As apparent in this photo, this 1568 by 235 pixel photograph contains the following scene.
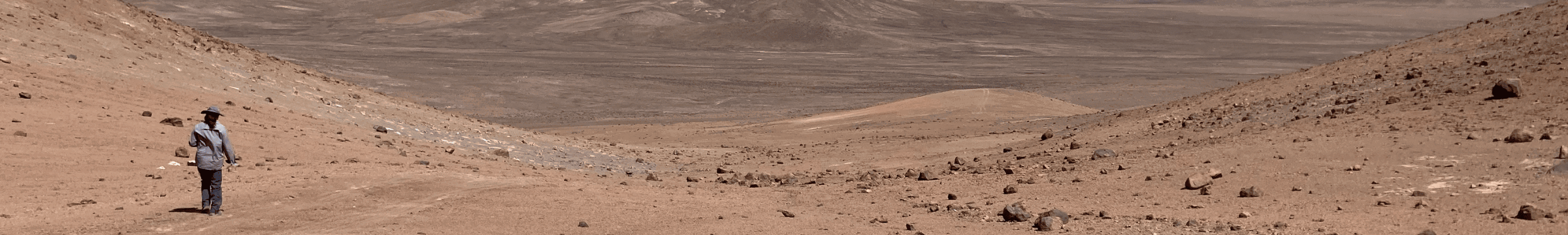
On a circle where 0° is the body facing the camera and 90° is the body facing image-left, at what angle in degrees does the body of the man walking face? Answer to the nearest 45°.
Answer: approximately 0°

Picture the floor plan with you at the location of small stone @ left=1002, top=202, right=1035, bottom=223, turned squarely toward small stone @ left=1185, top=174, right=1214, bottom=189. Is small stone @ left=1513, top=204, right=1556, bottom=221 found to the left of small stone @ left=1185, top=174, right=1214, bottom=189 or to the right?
right

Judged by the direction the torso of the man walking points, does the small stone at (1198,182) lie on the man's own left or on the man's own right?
on the man's own left

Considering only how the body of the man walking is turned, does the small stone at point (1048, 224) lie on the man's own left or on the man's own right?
on the man's own left

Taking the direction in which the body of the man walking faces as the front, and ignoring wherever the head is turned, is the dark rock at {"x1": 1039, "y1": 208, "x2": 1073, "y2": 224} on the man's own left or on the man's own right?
on the man's own left

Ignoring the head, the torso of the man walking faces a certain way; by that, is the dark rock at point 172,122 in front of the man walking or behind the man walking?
behind

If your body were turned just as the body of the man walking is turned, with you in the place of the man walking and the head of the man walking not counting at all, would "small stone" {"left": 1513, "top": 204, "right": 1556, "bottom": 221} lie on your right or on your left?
on your left

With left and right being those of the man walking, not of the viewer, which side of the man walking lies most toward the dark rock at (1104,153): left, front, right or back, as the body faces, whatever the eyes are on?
left
